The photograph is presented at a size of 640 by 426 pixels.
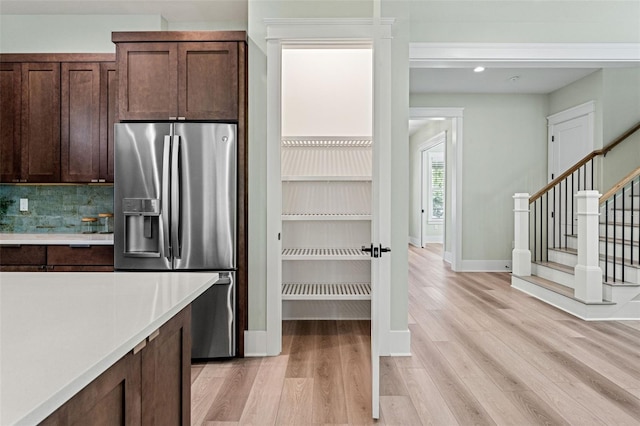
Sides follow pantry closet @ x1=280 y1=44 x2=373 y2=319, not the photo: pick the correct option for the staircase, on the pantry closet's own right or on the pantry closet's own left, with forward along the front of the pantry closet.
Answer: on the pantry closet's own left

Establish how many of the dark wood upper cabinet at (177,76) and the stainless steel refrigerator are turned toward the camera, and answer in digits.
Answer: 2

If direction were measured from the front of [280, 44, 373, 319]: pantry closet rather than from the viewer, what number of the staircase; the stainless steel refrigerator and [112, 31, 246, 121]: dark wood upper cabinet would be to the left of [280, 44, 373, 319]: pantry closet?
1

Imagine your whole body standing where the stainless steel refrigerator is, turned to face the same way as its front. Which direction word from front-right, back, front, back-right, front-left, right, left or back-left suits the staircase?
left

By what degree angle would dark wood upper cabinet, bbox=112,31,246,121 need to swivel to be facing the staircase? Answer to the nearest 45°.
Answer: approximately 90° to its left

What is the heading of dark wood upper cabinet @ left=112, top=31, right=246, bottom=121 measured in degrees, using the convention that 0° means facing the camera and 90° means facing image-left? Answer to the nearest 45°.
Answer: approximately 0°

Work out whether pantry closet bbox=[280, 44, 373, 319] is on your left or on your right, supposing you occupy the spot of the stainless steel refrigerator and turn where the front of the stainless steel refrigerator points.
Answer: on your left

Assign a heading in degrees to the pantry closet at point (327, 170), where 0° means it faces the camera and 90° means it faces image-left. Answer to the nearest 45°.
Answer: approximately 0°

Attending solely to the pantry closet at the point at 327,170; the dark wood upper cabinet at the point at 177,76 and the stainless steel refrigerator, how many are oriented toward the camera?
3

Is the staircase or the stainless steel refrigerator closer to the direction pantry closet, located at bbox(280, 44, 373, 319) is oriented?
the stainless steel refrigerator
